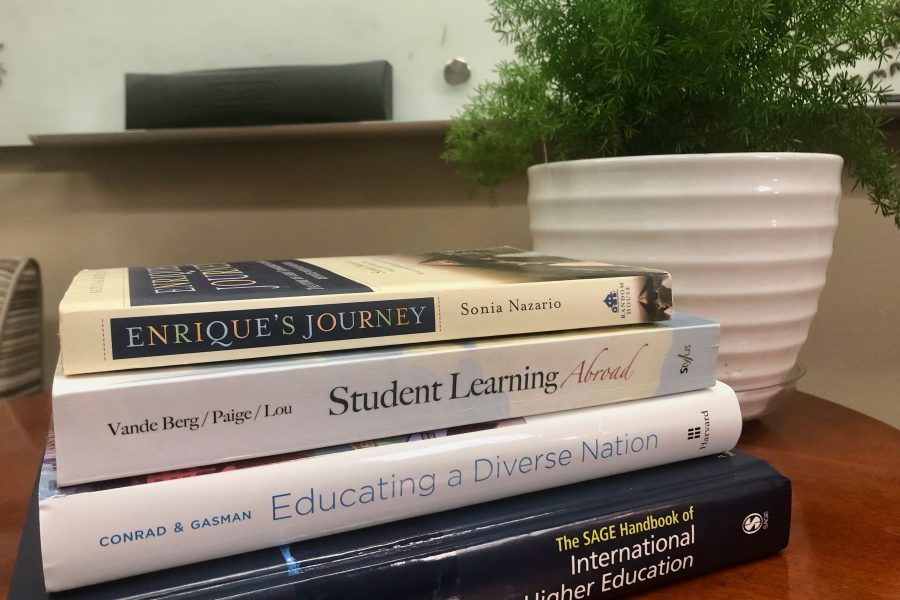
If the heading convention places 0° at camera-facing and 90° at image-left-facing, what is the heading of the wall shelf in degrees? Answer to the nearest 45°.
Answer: approximately 0°

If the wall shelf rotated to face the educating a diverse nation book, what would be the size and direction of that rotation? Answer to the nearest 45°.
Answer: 0° — it already faces it

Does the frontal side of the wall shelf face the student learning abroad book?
yes

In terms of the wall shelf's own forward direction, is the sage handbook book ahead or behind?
ahead
